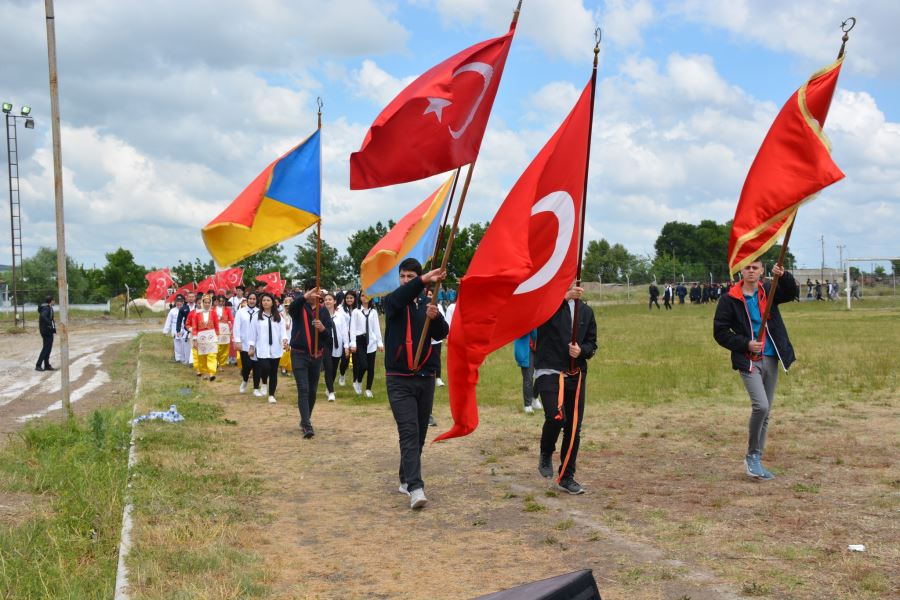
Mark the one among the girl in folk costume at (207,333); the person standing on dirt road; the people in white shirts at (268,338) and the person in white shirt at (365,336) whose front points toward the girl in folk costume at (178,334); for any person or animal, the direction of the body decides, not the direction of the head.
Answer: the person standing on dirt road

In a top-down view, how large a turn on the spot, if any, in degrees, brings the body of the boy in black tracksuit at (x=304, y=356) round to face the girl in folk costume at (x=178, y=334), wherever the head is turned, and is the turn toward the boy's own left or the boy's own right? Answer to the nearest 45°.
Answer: approximately 180°

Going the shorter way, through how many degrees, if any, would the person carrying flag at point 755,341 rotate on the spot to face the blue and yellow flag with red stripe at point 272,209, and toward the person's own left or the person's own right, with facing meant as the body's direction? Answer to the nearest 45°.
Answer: approximately 90° to the person's own right

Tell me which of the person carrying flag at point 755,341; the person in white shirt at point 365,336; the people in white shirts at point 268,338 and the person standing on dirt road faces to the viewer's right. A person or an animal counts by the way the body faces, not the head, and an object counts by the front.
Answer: the person standing on dirt road

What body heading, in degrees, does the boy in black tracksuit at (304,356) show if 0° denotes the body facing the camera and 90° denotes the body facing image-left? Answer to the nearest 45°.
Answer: approximately 0°

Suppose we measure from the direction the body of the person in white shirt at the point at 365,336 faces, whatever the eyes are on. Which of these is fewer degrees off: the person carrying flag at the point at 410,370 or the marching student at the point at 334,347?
the person carrying flag

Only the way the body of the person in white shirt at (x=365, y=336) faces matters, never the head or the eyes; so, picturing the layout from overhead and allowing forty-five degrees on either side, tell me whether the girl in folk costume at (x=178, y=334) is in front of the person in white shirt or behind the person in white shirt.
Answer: behind

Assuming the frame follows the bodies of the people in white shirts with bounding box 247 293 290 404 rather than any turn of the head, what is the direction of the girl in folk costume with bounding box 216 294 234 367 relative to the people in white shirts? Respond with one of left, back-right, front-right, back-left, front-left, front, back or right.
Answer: back

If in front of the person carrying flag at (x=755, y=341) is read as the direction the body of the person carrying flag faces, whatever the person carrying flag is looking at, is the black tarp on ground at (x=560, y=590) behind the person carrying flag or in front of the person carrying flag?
in front

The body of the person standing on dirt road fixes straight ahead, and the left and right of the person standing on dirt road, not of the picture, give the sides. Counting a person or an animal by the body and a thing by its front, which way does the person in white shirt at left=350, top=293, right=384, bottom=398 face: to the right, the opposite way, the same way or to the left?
to the right

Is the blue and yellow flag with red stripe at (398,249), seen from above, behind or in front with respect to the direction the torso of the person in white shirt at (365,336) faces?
in front
